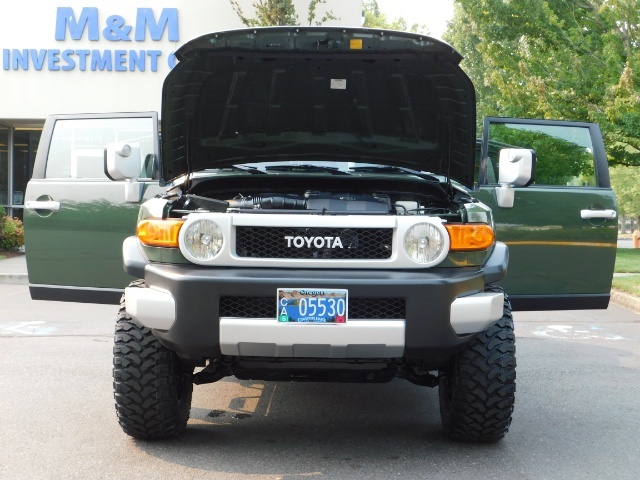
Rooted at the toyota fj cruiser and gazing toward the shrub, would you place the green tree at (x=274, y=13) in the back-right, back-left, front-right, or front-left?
front-right

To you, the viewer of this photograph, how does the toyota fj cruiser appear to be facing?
facing the viewer

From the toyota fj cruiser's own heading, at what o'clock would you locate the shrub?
The shrub is roughly at 5 o'clock from the toyota fj cruiser.

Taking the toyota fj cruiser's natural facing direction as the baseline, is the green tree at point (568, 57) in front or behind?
behind

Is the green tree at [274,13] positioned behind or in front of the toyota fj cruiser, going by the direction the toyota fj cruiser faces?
behind

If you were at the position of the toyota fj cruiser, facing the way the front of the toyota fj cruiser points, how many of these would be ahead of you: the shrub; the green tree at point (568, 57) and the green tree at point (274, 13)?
0
